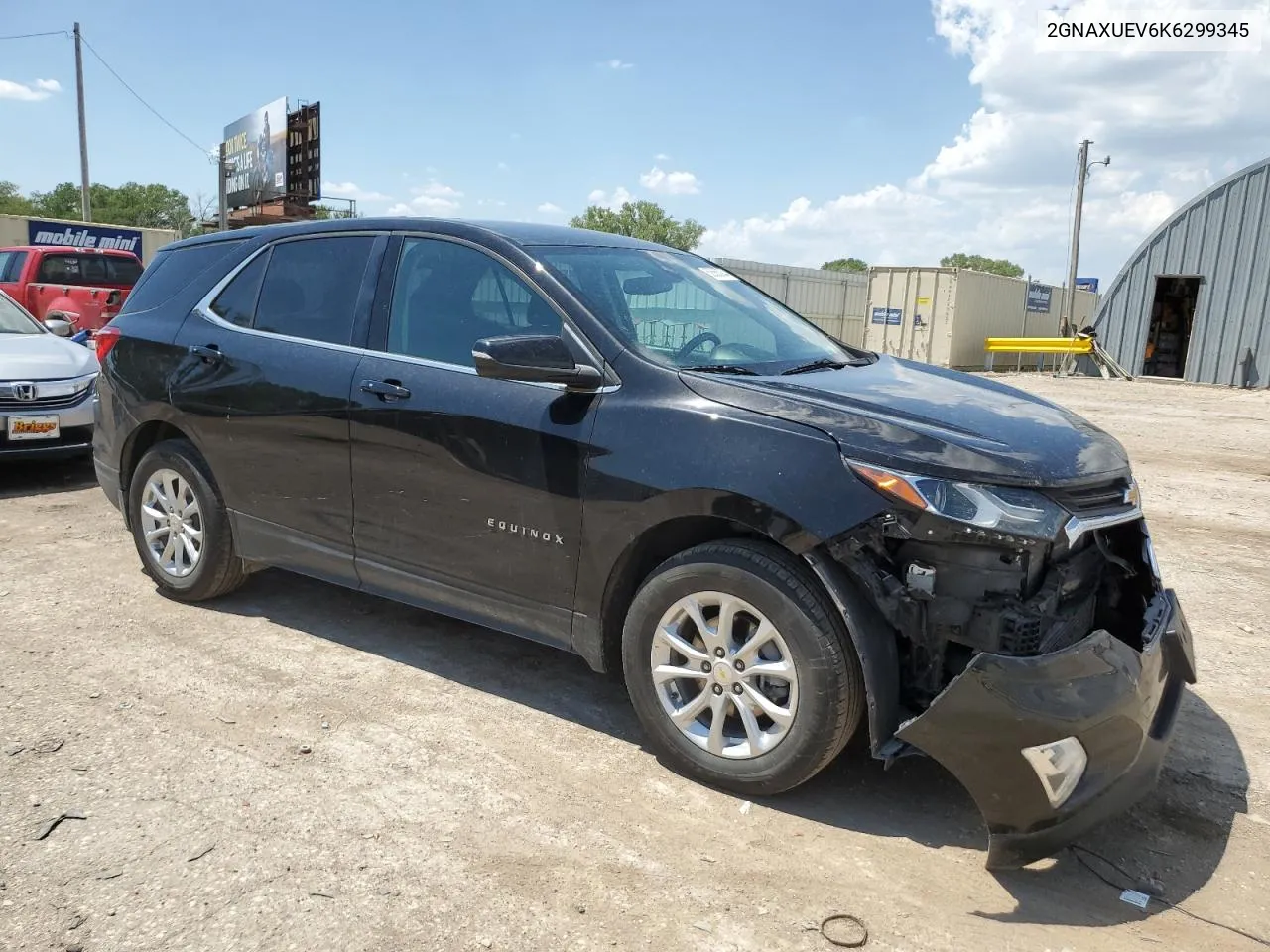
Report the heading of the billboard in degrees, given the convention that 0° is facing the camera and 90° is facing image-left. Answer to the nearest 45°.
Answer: approximately 45°

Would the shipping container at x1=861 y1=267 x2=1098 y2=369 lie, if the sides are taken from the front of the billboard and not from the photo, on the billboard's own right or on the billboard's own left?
on the billboard's own left

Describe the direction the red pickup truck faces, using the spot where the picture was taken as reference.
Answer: facing away from the viewer and to the left of the viewer

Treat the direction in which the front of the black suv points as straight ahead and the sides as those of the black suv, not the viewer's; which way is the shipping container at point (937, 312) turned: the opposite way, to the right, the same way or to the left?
to the right

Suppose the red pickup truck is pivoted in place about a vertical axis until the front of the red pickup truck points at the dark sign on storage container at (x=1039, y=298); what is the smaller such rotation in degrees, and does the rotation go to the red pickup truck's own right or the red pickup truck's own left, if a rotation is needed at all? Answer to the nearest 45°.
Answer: approximately 135° to the red pickup truck's own right

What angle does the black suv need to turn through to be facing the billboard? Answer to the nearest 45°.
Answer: approximately 180°

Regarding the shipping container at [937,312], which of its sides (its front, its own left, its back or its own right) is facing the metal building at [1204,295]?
left

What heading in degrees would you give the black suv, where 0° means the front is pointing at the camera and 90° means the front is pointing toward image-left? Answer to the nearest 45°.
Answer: approximately 315°

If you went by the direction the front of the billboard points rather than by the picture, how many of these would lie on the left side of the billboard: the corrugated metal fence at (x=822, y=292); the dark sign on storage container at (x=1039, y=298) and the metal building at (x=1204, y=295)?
3

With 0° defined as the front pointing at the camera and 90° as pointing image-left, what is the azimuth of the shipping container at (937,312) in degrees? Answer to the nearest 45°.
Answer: approximately 45°
